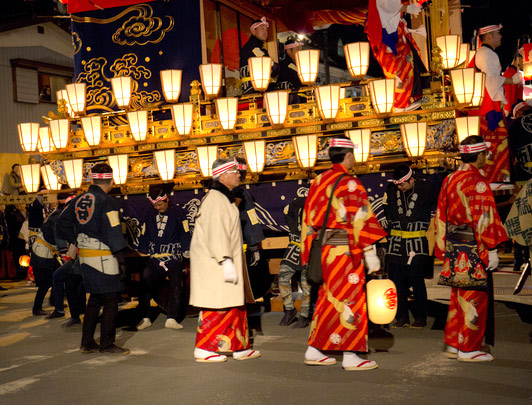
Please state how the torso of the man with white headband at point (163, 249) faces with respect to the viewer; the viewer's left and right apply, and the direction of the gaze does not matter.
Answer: facing the viewer

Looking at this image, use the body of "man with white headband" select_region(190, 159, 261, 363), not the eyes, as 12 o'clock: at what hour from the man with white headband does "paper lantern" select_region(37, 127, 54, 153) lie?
The paper lantern is roughly at 8 o'clock from the man with white headband.

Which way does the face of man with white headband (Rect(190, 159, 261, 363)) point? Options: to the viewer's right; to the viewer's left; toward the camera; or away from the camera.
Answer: to the viewer's right

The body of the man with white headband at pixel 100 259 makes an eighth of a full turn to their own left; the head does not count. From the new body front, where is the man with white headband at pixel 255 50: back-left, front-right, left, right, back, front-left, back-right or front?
front-right

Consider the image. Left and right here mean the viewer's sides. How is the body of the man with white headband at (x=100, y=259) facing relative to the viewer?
facing away from the viewer and to the right of the viewer

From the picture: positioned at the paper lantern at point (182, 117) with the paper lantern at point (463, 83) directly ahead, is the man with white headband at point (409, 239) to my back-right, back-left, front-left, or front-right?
front-right

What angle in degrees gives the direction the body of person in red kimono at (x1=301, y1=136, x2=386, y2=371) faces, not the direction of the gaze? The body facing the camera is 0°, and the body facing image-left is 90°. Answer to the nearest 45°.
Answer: approximately 225°

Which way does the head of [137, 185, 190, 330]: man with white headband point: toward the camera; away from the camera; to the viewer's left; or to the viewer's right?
toward the camera

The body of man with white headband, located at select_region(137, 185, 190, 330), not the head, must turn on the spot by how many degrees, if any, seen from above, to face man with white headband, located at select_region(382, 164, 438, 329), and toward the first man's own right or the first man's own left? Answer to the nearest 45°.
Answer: approximately 45° to the first man's own left

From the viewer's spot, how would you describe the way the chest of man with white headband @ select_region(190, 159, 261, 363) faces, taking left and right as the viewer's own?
facing to the right of the viewer
